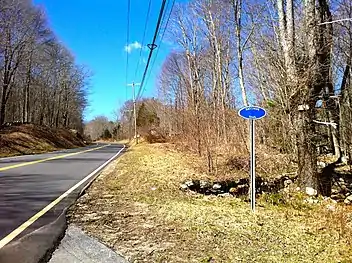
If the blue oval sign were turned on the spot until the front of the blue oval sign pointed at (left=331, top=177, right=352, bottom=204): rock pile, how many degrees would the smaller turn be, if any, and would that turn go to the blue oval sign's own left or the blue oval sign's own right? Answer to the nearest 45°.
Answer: approximately 135° to the blue oval sign's own left

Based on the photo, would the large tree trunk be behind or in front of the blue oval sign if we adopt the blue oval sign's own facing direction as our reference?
behind

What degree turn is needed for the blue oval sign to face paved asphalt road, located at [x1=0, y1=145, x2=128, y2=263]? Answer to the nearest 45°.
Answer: approximately 45° to its right

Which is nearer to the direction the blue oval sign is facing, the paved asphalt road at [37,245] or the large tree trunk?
the paved asphalt road

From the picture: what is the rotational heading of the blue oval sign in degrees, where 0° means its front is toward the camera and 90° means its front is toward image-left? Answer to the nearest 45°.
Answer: approximately 0°

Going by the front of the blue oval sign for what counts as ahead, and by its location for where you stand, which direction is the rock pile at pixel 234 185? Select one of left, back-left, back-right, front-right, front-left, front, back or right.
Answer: back

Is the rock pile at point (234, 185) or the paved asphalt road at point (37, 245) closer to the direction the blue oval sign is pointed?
the paved asphalt road

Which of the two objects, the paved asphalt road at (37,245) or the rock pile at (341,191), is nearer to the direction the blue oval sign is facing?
the paved asphalt road
